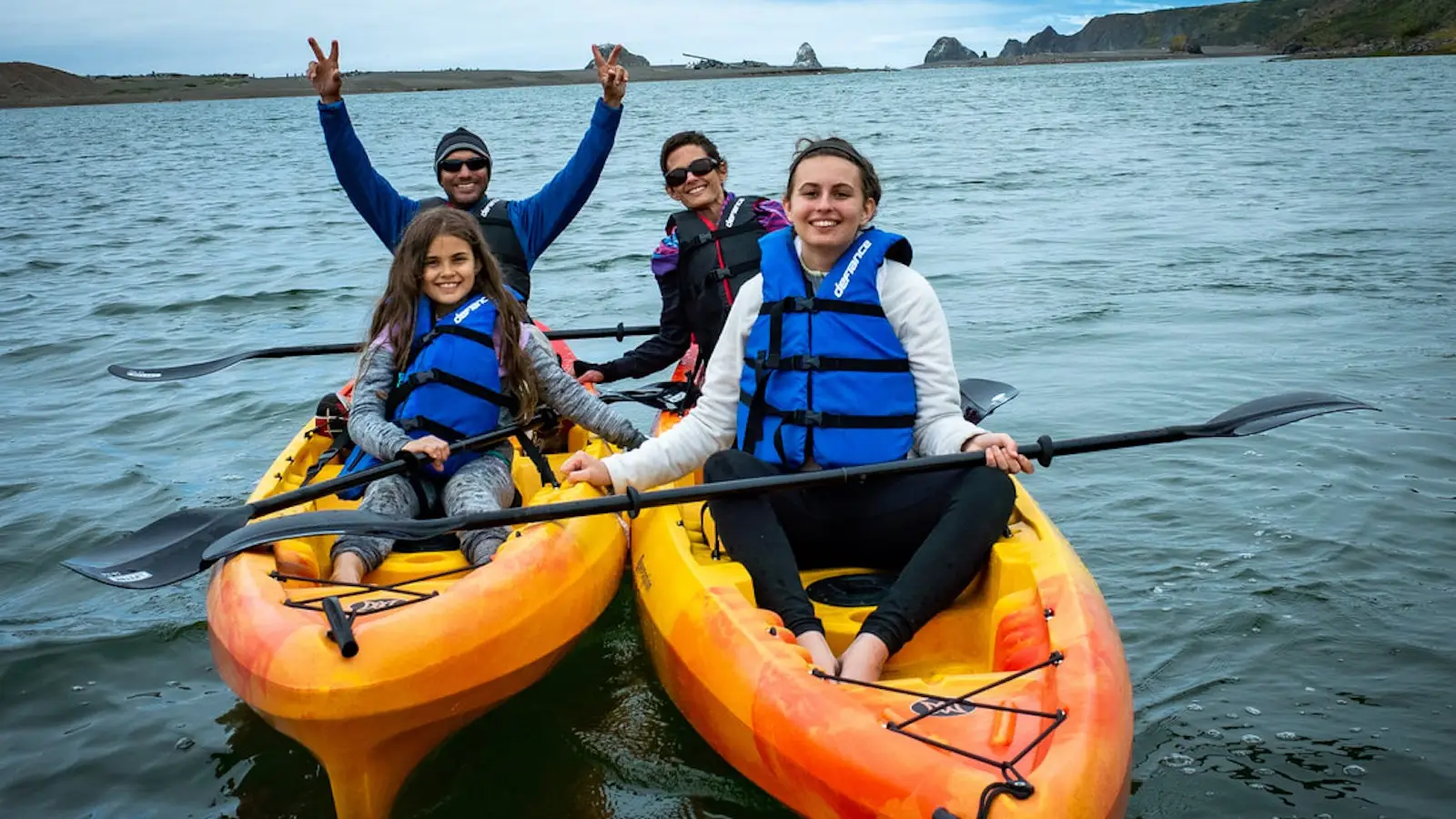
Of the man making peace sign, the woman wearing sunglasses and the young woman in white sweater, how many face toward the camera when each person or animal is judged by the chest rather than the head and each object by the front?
3

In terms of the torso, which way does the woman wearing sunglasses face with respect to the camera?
toward the camera

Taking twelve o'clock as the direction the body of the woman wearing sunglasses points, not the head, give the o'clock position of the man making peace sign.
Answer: The man making peace sign is roughly at 4 o'clock from the woman wearing sunglasses.

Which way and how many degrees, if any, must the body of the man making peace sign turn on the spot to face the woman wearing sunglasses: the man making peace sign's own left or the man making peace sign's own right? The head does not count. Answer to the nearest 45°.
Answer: approximately 45° to the man making peace sign's own left

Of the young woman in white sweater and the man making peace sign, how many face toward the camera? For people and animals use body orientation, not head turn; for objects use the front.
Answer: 2

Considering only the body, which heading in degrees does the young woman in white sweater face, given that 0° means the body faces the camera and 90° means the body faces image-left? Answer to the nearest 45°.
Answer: approximately 0°

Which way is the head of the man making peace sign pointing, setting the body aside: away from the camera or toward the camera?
toward the camera

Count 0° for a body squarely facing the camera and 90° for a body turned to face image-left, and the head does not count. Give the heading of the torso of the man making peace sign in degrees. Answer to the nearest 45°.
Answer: approximately 0°

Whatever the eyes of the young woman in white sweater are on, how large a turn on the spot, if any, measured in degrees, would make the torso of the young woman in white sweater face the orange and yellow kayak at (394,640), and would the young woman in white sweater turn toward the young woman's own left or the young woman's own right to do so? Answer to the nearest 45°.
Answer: approximately 90° to the young woman's own right

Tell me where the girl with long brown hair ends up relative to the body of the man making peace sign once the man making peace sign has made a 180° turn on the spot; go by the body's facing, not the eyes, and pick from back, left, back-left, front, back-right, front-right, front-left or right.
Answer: back

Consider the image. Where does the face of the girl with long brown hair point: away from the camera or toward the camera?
toward the camera

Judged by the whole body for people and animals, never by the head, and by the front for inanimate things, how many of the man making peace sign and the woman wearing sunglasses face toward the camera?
2
